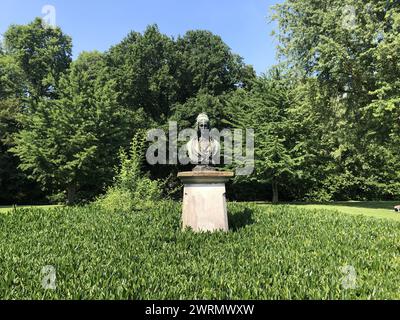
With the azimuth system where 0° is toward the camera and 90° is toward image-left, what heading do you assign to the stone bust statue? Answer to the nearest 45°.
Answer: approximately 0°

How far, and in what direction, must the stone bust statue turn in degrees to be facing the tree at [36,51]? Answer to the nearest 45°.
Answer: approximately 135° to its right

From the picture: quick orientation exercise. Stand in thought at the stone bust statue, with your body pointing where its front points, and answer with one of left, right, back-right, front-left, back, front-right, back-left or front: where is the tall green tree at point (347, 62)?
back-left

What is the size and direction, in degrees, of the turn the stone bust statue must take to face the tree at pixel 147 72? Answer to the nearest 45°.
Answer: approximately 180°

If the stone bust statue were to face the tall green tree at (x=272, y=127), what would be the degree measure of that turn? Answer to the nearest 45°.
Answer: approximately 180°

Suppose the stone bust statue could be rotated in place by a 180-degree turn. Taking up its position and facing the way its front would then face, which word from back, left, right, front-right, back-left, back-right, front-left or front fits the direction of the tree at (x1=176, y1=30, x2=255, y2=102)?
front

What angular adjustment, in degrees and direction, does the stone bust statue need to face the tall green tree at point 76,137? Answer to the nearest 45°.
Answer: approximately 135° to its right
